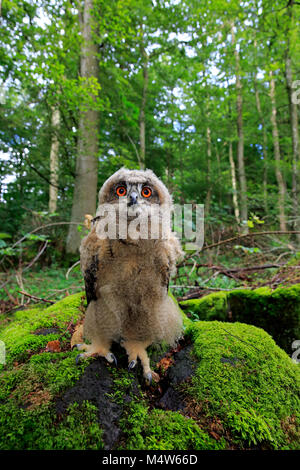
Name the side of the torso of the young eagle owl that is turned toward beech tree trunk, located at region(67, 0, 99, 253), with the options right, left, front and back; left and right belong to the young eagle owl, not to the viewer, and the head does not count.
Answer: back

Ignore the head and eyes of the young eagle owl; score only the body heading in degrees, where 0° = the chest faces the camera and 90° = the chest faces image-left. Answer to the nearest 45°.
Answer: approximately 0°
